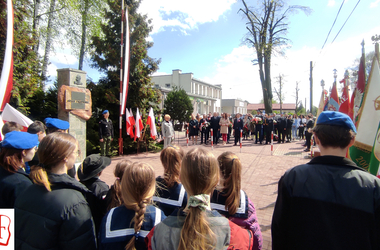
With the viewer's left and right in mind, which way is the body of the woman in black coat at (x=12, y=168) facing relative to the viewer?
facing away from the viewer and to the right of the viewer

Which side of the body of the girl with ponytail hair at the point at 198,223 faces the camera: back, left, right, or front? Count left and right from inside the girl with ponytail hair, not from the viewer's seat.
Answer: back

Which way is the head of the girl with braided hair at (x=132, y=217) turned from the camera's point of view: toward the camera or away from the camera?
away from the camera

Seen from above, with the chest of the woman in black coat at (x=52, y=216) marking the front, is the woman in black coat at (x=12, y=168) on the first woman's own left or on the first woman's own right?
on the first woman's own left

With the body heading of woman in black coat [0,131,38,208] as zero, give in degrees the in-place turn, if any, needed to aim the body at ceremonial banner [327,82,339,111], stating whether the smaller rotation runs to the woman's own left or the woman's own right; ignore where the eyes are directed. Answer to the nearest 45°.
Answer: approximately 45° to the woman's own right

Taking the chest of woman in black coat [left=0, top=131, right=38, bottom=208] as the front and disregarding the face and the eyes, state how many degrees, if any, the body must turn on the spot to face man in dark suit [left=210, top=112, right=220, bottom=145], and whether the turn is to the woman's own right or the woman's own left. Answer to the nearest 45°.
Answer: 0° — they already face them

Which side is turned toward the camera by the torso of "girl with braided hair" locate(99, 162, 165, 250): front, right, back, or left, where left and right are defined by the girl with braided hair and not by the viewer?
back

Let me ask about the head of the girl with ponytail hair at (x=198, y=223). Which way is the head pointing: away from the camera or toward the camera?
away from the camera

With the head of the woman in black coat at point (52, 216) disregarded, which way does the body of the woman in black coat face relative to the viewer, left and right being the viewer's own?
facing away from the viewer and to the right of the viewer

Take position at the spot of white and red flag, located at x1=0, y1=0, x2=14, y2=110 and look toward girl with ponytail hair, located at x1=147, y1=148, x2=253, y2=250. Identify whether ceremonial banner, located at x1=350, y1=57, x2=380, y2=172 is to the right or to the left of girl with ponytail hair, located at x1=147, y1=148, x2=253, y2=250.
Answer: left
